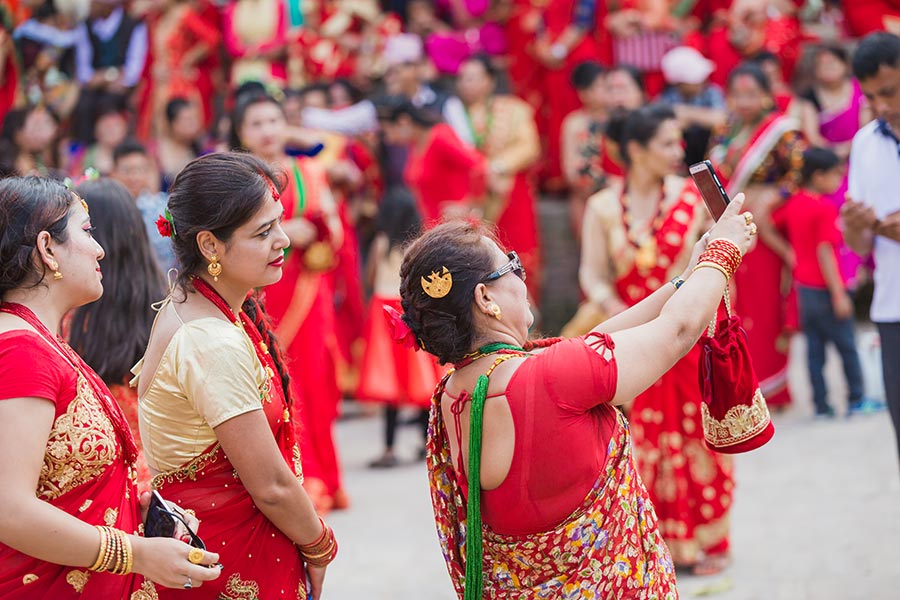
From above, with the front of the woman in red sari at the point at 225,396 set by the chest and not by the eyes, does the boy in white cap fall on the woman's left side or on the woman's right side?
on the woman's left side

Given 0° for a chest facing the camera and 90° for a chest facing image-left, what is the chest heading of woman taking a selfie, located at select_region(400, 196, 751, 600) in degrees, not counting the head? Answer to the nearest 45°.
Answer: approximately 225°

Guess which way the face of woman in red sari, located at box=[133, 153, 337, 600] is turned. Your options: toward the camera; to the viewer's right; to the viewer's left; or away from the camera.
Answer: to the viewer's right

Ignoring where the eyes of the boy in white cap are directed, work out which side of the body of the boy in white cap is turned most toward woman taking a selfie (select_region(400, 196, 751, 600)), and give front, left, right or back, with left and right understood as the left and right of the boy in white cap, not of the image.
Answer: front

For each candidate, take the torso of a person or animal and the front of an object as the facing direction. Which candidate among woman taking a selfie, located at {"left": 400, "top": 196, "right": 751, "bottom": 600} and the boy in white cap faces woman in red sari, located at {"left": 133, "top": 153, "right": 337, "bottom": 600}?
the boy in white cap

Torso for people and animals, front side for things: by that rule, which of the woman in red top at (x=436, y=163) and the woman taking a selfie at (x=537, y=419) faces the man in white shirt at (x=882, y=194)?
the woman taking a selfie

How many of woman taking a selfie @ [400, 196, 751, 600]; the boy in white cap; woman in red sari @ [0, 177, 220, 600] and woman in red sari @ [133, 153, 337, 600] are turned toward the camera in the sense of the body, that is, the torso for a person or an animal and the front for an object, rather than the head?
1

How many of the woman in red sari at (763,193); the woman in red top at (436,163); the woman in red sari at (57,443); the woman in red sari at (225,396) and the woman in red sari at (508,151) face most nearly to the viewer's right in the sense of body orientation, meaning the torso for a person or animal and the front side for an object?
2

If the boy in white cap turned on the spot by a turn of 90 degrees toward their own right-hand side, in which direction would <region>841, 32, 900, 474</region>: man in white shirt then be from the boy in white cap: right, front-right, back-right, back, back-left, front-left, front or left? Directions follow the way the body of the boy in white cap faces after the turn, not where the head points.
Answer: left

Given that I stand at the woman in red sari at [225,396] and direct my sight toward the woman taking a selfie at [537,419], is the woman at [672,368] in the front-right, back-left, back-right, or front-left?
front-left

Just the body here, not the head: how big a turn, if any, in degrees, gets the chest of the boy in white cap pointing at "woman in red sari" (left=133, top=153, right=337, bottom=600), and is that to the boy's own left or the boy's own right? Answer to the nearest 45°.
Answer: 0° — they already face them

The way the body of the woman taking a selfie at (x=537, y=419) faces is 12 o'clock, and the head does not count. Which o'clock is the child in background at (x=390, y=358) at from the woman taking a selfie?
The child in background is roughly at 10 o'clock from the woman taking a selfie.

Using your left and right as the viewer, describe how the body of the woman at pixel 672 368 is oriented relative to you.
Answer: facing the viewer and to the right of the viewer

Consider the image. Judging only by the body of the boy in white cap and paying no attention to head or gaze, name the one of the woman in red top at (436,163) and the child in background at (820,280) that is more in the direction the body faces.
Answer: the child in background

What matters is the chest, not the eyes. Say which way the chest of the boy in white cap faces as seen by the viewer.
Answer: toward the camera
